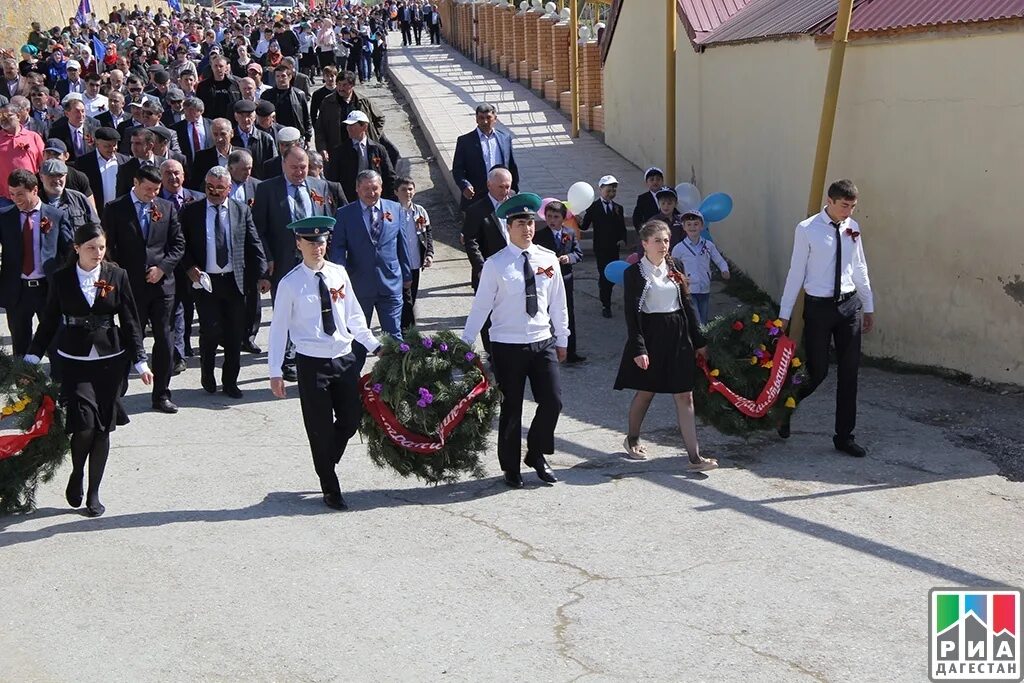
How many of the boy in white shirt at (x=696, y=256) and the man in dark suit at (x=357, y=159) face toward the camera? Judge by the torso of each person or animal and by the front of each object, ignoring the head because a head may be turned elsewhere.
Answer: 2

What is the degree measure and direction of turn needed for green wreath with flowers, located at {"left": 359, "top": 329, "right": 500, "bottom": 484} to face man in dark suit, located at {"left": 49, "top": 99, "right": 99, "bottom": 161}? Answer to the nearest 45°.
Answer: approximately 135° to its right

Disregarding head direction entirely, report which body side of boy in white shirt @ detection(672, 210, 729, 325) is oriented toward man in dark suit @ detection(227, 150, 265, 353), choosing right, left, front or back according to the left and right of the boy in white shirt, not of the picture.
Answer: right

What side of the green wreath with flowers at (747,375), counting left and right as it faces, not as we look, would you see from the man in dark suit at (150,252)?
right

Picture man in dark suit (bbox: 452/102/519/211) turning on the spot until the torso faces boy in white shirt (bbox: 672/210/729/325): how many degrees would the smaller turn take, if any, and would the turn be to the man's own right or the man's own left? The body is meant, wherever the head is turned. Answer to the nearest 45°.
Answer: approximately 45° to the man's own left

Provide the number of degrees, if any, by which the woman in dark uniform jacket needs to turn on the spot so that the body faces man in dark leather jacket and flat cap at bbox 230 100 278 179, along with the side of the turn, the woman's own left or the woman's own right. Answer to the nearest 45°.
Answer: approximately 180°

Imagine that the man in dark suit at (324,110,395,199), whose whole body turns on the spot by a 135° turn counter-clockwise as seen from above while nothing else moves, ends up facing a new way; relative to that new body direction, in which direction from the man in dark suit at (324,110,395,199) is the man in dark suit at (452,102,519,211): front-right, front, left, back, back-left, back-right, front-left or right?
front-right

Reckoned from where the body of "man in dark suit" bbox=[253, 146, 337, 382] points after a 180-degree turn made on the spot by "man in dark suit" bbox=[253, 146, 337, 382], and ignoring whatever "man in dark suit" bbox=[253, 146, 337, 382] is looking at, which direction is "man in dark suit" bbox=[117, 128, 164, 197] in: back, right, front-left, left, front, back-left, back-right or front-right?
front-left

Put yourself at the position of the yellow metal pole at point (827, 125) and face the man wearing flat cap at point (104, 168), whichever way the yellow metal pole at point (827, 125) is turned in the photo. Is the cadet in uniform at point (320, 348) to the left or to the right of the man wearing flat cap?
left
